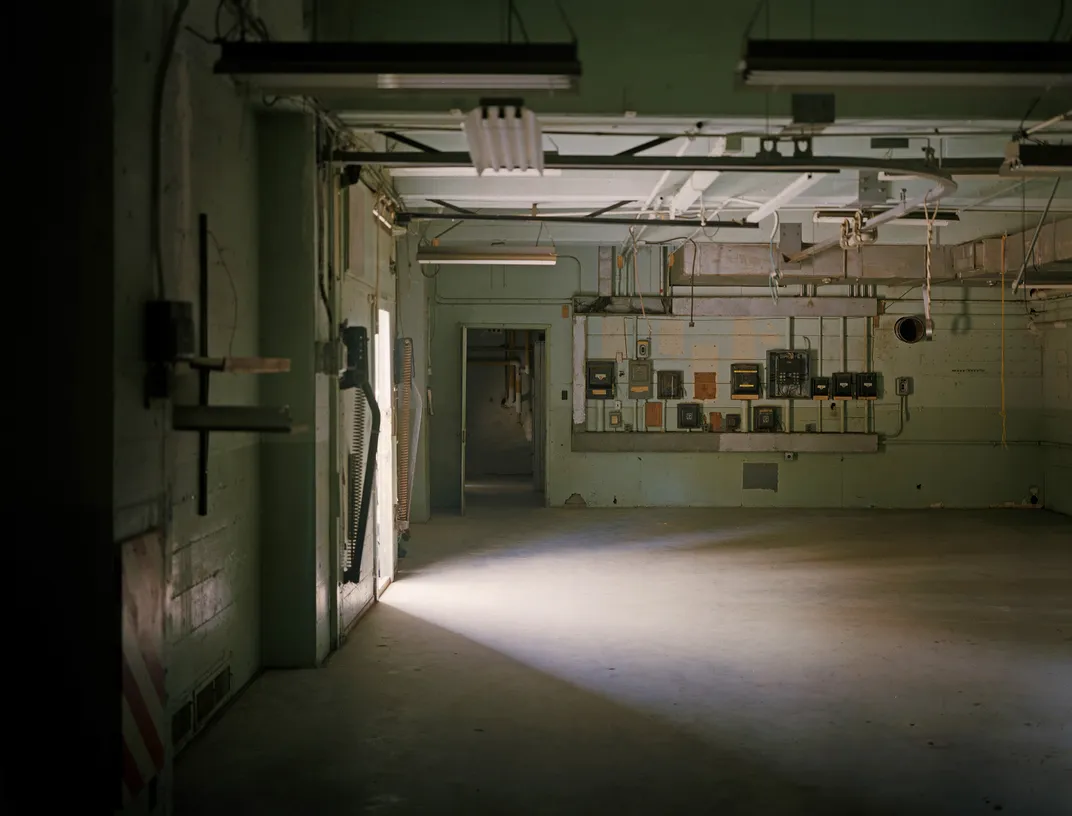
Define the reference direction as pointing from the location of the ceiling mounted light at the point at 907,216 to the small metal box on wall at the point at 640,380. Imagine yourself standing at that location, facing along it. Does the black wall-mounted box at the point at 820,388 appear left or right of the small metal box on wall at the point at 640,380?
right

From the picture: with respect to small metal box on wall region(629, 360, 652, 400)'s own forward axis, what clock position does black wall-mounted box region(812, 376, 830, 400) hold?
The black wall-mounted box is roughly at 9 o'clock from the small metal box on wall.

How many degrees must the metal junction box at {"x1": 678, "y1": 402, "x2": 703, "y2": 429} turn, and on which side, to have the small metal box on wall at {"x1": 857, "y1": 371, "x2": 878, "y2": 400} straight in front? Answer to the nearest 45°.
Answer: approximately 90° to its left

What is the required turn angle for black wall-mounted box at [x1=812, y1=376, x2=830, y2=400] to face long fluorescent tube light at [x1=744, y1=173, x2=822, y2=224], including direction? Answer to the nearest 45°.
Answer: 0° — it already faces it

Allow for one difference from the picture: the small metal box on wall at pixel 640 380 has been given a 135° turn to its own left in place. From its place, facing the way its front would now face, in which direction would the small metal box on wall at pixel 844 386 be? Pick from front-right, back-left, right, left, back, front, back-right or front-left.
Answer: front-right

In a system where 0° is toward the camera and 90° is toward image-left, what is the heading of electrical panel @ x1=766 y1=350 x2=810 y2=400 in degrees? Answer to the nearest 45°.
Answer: approximately 0°

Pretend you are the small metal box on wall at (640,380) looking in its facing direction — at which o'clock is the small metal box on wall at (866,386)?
the small metal box on wall at (866,386) is roughly at 9 o'clock from the small metal box on wall at (640,380).
